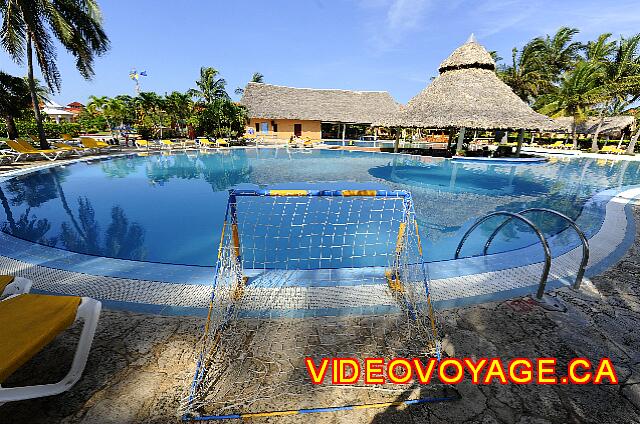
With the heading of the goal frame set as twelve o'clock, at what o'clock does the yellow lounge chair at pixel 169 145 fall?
The yellow lounge chair is roughly at 11 o'clock from the goal frame.

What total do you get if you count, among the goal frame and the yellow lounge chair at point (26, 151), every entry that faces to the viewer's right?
1

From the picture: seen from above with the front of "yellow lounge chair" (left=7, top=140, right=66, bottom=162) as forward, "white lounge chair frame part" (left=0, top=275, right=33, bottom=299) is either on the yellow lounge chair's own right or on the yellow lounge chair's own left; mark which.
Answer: on the yellow lounge chair's own right

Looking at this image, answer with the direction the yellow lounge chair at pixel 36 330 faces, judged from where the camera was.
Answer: facing away from the viewer and to the right of the viewer

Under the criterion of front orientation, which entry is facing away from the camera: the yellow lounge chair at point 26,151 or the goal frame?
the goal frame

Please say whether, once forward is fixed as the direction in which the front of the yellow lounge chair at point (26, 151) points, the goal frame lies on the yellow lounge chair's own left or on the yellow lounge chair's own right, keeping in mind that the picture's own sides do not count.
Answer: on the yellow lounge chair's own right

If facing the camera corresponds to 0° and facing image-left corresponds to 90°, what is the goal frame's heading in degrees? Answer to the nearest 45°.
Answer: approximately 180°

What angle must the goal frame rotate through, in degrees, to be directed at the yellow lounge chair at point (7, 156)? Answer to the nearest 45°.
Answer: approximately 45° to its left

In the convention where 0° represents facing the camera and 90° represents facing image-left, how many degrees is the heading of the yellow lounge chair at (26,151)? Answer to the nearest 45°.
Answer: approximately 270°

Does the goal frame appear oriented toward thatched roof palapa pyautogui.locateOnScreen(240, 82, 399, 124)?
yes

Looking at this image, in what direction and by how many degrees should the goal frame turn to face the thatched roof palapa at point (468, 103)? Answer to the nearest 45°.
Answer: approximately 45° to its right
